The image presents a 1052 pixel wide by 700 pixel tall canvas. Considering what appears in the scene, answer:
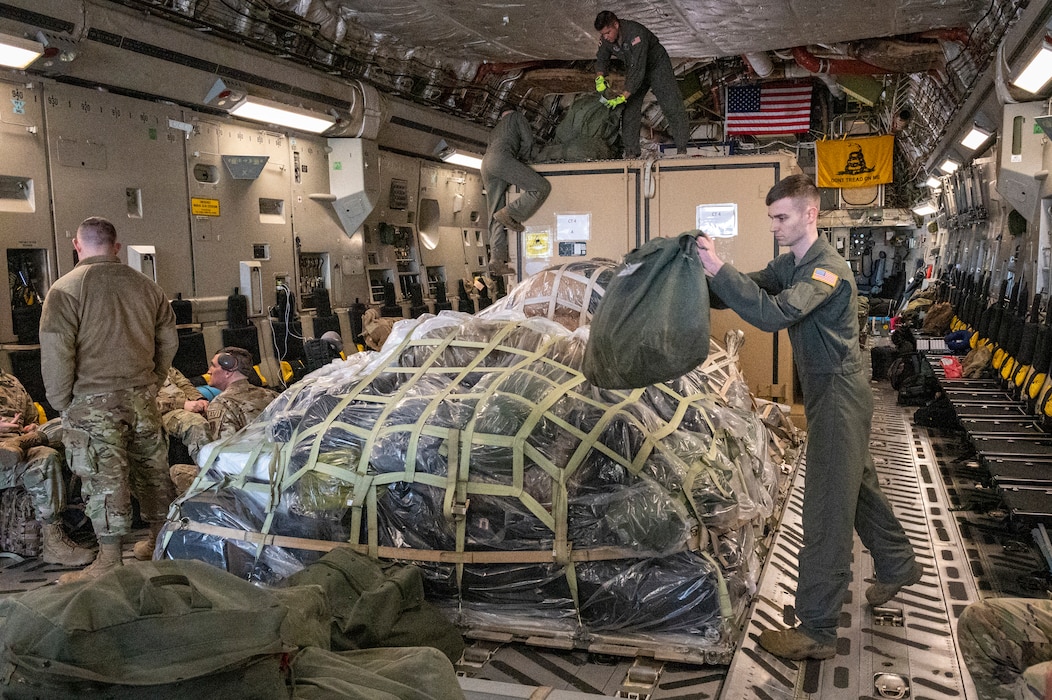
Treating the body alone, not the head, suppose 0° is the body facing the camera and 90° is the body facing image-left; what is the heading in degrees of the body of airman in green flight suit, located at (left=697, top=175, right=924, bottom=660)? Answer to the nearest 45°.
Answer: approximately 90°

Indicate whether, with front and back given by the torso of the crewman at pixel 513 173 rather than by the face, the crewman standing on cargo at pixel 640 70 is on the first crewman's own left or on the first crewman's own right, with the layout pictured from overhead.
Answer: on the first crewman's own right

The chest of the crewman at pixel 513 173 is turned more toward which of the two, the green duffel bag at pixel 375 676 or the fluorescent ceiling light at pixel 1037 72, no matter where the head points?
the fluorescent ceiling light

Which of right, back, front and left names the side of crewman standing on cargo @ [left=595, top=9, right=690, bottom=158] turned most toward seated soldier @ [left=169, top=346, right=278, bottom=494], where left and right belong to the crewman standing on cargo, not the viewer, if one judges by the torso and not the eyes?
front

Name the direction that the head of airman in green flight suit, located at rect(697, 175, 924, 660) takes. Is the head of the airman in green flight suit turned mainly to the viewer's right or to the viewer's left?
to the viewer's left

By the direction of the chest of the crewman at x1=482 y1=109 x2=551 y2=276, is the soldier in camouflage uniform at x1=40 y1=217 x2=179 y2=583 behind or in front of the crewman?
behind

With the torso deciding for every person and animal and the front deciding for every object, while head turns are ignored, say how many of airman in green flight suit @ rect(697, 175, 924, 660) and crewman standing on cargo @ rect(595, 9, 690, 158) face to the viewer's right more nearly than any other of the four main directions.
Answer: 0

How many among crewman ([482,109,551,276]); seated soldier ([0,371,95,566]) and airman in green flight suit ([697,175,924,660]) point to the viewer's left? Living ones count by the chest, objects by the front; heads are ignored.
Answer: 1

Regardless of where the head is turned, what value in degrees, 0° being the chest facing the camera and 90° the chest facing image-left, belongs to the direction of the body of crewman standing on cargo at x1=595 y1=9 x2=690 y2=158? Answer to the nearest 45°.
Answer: approximately 45°

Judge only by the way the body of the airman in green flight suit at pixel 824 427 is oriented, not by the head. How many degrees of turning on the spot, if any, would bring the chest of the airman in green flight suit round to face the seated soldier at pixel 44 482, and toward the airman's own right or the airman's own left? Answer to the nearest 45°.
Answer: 0° — they already face them

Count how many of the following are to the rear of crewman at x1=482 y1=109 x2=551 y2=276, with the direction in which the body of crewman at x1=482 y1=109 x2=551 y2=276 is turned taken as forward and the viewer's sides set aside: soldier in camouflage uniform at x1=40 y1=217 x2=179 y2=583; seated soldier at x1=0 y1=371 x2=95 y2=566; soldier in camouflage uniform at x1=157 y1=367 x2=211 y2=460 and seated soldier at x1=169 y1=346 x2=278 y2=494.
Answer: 4

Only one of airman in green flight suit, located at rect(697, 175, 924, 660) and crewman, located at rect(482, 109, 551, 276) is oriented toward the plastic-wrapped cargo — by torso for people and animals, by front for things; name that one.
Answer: the airman in green flight suit

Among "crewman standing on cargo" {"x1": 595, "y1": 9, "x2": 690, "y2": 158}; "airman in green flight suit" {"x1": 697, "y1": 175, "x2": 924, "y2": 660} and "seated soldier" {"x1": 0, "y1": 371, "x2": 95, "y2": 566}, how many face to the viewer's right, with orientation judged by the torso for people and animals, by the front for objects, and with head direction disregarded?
1

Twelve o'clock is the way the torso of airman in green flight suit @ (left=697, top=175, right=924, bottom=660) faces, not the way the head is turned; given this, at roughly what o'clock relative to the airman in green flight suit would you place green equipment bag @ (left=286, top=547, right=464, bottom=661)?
The green equipment bag is roughly at 11 o'clock from the airman in green flight suit.
